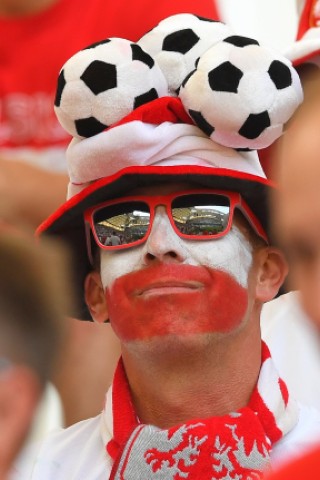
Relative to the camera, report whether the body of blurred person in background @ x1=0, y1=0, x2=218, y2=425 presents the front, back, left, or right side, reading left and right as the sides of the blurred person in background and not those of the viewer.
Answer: front

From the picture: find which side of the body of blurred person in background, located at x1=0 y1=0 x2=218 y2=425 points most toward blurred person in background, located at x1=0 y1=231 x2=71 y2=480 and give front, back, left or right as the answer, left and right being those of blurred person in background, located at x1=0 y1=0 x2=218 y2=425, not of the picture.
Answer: front

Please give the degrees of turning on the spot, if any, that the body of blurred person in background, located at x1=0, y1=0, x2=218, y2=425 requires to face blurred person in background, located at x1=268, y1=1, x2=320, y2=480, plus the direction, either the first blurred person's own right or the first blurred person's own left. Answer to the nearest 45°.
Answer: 0° — they already face them
